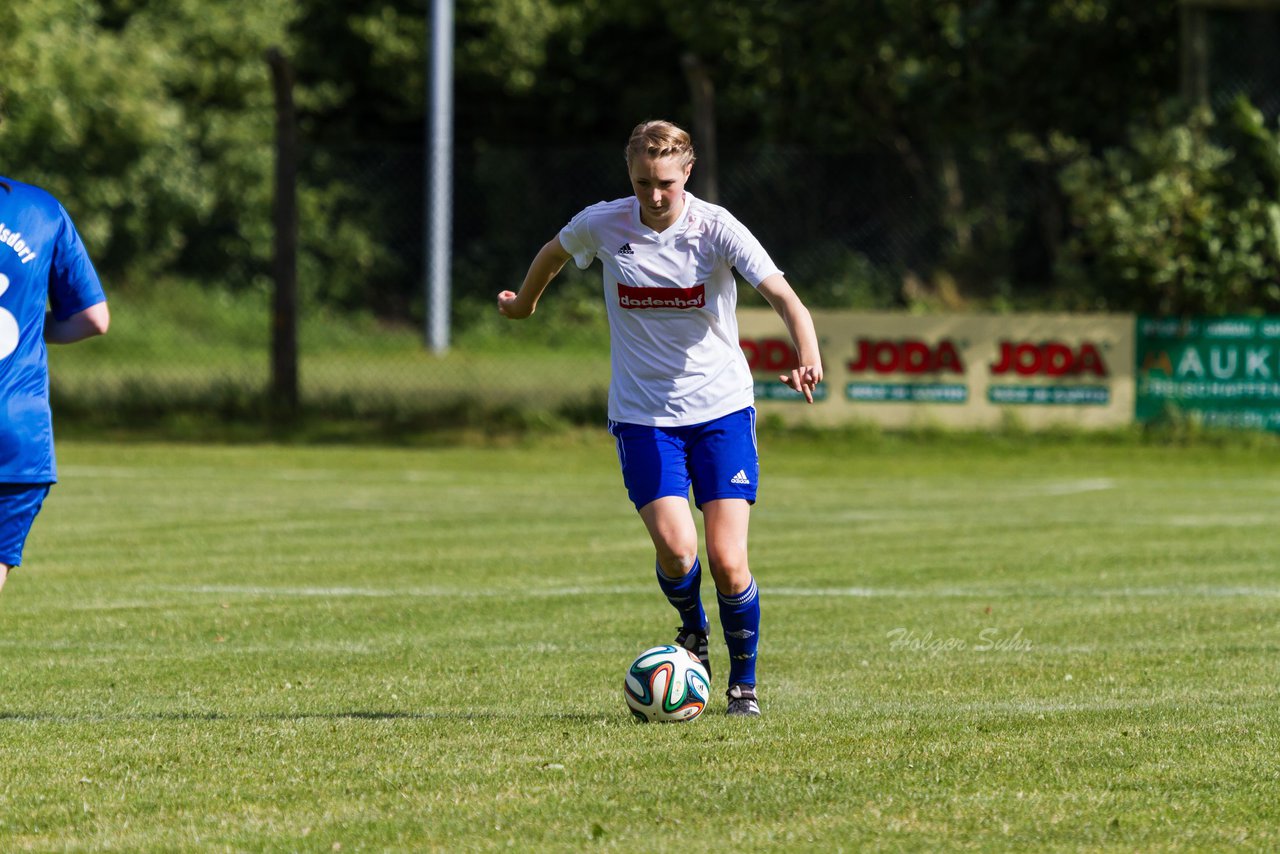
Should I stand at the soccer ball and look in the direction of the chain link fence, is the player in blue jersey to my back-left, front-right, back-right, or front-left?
back-left

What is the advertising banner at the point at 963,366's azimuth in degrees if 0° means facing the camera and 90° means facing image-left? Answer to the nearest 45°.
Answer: approximately 0°

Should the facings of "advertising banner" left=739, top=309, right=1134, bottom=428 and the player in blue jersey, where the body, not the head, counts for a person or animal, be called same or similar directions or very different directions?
very different directions

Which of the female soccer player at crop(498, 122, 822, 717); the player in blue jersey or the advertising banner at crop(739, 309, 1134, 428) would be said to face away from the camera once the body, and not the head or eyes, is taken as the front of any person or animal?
the player in blue jersey

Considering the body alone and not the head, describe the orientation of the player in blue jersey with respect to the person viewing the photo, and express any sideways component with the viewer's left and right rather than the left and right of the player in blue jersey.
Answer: facing away from the viewer

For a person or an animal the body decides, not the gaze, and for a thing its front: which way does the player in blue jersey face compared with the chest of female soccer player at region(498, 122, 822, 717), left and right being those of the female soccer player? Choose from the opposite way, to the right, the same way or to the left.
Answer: the opposite way

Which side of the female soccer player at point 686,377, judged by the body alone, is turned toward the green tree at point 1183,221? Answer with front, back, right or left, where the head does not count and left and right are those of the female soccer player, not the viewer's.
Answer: back

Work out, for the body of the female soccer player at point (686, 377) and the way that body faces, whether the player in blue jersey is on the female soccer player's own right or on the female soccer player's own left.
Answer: on the female soccer player's own right

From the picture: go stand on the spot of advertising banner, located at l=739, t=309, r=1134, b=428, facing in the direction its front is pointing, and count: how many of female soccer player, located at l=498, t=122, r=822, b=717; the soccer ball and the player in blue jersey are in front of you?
3

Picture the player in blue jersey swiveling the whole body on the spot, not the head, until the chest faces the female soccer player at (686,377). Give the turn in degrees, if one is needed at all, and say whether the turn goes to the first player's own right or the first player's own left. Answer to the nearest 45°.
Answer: approximately 90° to the first player's own right
